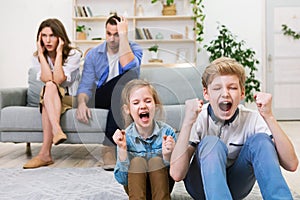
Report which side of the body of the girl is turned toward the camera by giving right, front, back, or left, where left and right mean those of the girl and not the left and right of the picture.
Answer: front

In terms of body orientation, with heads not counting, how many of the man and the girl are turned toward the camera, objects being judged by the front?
2

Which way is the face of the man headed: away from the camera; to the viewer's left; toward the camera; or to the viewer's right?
toward the camera

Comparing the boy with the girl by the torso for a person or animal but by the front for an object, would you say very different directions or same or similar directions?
same or similar directions

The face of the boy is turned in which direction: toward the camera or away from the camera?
toward the camera

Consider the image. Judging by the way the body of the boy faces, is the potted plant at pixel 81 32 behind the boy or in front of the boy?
behind

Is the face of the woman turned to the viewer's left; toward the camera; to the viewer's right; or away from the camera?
toward the camera

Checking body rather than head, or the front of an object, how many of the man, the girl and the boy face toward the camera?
3

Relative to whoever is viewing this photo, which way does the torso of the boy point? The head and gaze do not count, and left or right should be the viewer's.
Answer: facing the viewer

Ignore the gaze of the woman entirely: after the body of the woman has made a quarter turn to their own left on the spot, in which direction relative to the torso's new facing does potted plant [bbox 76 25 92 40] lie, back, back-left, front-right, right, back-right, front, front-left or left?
back-left

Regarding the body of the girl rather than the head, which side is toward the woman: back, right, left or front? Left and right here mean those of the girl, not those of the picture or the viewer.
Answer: back

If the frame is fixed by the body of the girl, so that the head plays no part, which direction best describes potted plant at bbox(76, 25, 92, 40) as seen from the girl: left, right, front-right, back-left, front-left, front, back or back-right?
back

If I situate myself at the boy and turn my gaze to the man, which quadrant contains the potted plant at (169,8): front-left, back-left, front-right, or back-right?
front-right
